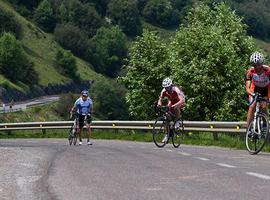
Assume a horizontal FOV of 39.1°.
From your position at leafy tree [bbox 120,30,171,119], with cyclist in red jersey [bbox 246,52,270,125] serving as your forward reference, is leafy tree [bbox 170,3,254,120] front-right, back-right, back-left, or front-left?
front-left

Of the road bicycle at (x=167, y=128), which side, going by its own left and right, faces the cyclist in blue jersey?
right

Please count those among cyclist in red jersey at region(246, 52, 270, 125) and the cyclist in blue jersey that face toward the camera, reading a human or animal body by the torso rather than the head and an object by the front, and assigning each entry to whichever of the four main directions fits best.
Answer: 2

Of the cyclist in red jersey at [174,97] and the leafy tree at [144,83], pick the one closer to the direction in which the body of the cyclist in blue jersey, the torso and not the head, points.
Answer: the cyclist in red jersey

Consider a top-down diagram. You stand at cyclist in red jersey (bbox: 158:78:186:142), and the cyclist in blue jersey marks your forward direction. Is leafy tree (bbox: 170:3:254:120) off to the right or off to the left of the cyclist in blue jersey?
right

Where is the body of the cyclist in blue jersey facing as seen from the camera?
toward the camera

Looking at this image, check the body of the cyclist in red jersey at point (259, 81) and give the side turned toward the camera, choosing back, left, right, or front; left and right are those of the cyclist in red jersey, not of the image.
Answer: front

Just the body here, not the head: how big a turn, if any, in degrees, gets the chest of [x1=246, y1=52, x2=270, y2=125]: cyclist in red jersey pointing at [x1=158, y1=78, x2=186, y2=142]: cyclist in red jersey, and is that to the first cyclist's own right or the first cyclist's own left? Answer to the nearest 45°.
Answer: approximately 135° to the first cyclist's own right

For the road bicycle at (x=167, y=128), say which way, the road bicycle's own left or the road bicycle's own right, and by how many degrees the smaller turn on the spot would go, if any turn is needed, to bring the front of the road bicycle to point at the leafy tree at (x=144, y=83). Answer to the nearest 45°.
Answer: approximately 135° to the road bicycle's own right

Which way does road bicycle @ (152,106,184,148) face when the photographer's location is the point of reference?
facing the viewer and to the left of the viewer
